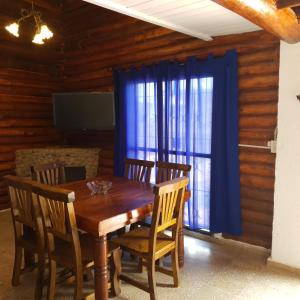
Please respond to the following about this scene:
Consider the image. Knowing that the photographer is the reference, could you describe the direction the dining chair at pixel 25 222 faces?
facing away from the viewer and to the right of the viewer

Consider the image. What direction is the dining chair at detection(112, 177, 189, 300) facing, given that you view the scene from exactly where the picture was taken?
facing away from the viewer and to the left of the viewer

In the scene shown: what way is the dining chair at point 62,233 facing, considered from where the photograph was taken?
facing away from the viewer and to the right of the viewer

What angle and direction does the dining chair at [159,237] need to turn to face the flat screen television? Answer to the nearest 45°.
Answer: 0° — it already faces it

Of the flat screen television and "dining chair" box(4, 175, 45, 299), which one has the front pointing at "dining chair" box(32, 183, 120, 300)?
the flat screen television
